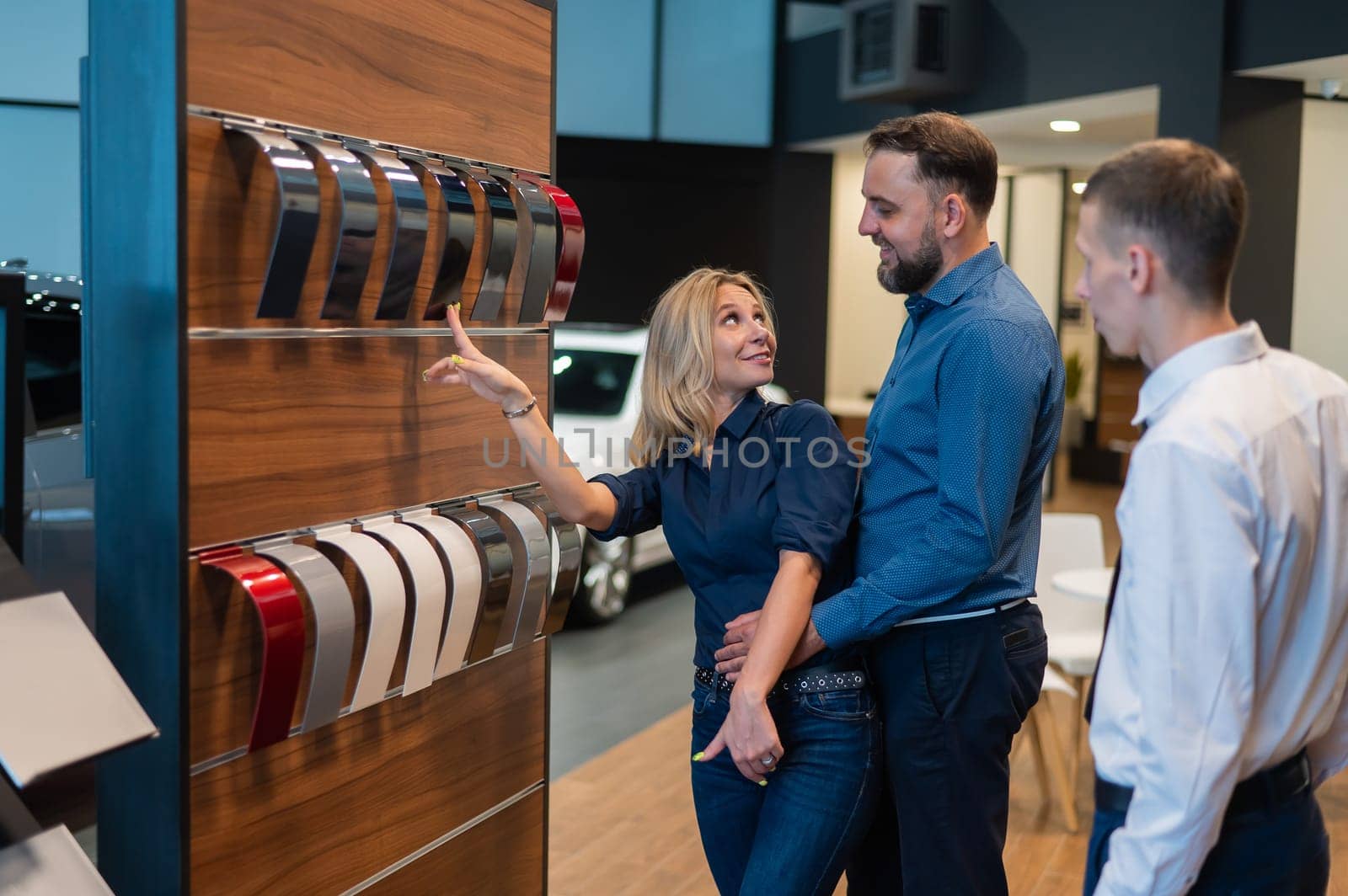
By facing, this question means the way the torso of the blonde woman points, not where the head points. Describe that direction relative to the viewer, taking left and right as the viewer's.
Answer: facing the viewer and to the left of the viewer

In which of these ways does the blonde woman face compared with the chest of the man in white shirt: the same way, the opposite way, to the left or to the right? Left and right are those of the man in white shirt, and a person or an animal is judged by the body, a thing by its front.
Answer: to the left

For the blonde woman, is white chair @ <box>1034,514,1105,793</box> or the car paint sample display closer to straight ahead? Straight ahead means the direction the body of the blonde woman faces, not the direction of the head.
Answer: the car paint sample display

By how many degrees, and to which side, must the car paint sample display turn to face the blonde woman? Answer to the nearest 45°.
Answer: approximately 45° to its left

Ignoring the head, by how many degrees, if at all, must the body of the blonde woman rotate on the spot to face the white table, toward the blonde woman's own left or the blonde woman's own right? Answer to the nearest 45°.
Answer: approximately 180°

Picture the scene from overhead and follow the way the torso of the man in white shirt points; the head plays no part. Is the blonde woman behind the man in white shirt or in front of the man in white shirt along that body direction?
in front

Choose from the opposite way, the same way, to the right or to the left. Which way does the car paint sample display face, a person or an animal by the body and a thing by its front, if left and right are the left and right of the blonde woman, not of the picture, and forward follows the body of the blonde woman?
to the left

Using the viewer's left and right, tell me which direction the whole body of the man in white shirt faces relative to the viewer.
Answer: facing away from the viewer and to the left of the viewer

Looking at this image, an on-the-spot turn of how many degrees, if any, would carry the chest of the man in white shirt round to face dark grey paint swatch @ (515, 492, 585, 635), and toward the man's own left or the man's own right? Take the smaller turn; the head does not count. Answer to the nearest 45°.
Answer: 0° — they already face it

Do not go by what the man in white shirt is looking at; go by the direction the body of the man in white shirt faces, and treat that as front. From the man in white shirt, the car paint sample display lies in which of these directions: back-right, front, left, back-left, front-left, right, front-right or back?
front-left

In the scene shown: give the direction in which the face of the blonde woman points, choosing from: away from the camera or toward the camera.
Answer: toward the camera

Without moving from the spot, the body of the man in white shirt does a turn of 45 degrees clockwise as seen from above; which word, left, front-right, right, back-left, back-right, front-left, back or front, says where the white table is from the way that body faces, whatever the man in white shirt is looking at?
front

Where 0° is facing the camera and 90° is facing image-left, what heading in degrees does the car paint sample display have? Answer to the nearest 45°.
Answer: approximately 315°

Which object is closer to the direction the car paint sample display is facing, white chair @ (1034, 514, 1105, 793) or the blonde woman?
the blonde woman

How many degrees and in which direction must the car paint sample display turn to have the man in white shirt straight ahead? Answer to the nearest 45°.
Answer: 0° — it already faces them
